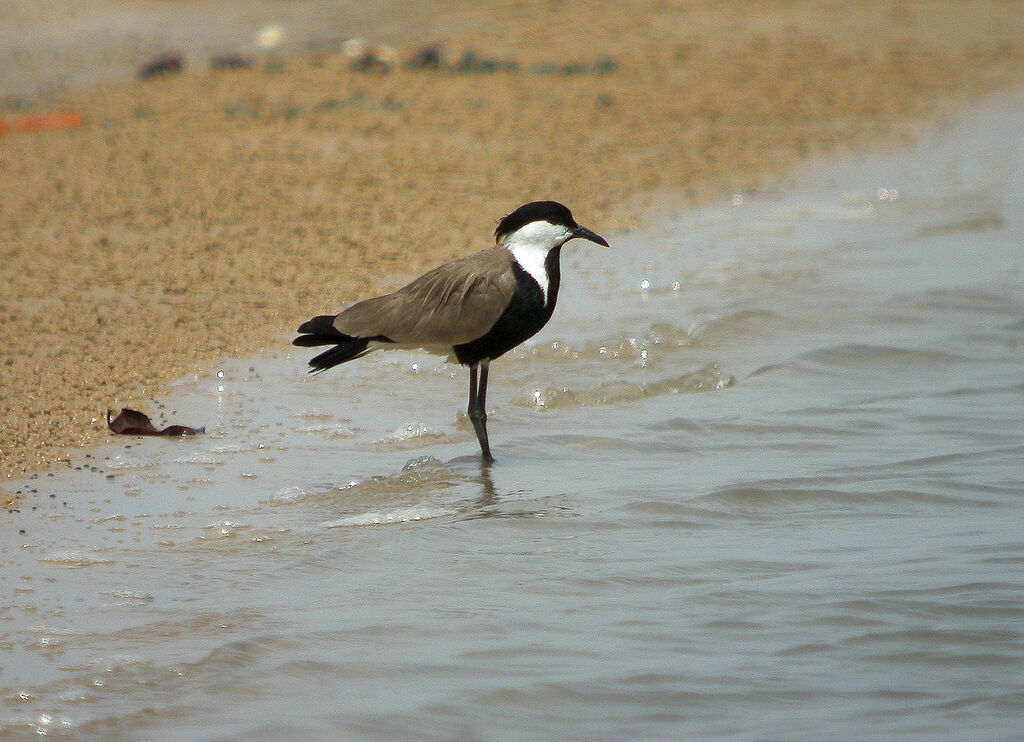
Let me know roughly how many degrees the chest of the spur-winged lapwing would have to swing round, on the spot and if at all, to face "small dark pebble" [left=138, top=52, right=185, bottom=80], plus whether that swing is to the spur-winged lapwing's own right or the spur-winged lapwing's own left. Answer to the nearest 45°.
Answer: approximately 90° to the spur-winged lapwing's own left

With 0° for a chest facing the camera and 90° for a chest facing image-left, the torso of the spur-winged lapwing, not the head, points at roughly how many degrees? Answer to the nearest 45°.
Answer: approximately 270°

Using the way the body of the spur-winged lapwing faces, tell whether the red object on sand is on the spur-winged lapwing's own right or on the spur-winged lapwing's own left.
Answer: on the spur-winged lapwing's own left

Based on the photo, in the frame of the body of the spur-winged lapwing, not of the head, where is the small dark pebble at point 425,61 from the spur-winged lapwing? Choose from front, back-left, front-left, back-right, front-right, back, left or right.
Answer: left

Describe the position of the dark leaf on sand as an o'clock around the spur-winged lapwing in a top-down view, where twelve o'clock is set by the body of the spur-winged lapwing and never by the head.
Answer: The dark leaf on sand is roughly at 6 o'clock from the spur-winged lapwing.

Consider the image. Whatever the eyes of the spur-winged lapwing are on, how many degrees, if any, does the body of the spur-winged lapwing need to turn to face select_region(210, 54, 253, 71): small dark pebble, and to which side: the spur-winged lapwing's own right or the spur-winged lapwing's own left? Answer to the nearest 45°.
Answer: approximately 90° to the spur-winged lapwing's own left
